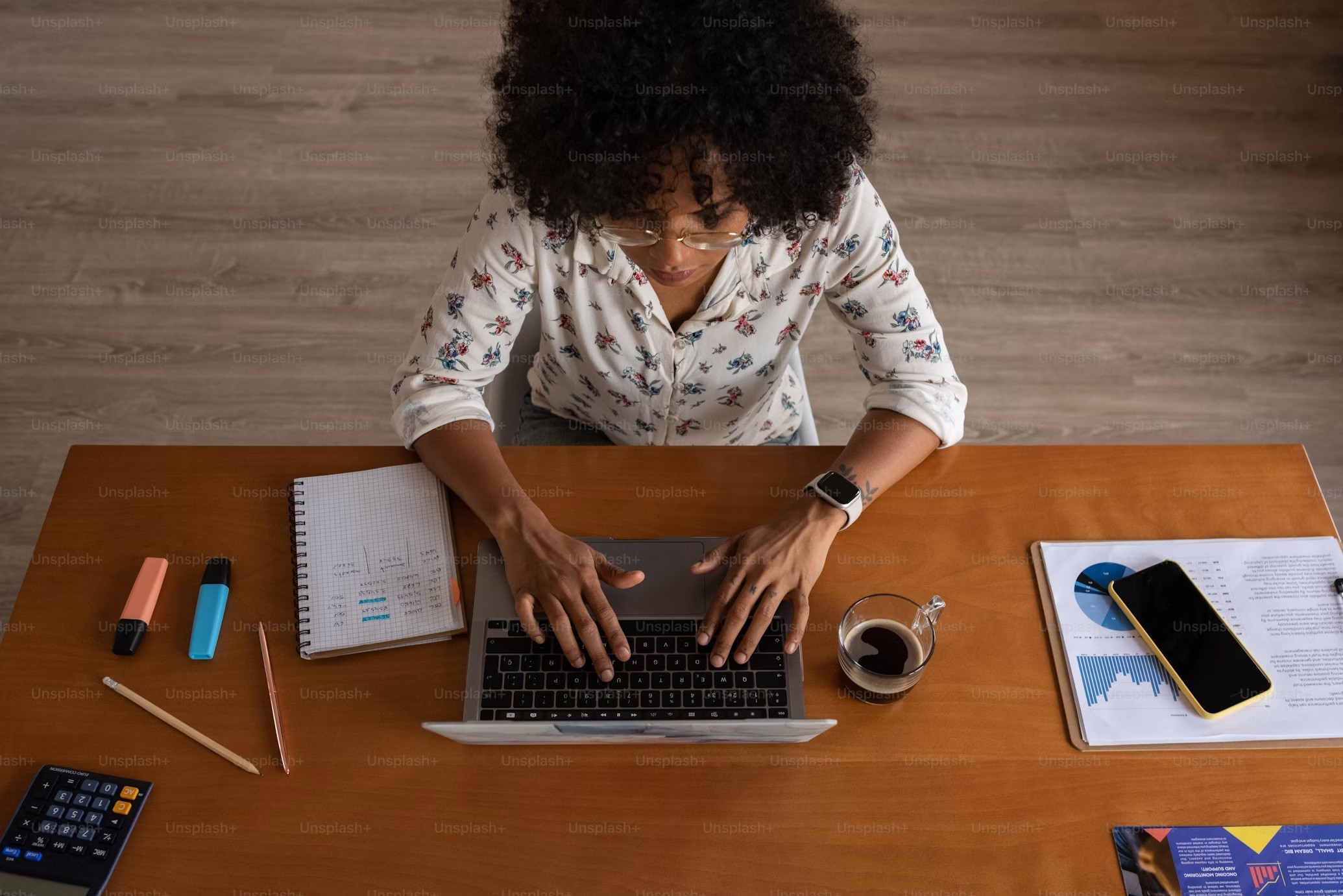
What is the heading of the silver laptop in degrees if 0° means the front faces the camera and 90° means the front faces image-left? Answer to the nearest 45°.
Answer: approximately 180°

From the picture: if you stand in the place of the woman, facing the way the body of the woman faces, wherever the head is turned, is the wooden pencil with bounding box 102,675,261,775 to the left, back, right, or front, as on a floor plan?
right

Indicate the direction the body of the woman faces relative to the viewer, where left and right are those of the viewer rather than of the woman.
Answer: facing the viewer

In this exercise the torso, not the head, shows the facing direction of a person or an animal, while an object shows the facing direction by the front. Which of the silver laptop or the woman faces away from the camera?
the silver laptop

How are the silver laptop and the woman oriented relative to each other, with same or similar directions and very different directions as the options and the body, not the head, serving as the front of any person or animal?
very different directions

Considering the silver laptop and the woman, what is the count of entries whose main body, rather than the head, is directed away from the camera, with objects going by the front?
1

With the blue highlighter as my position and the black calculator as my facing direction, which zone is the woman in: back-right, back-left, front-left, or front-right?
back-left

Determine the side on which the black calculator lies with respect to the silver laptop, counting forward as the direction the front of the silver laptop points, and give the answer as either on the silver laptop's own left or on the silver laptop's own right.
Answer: on the silver laptop's own left

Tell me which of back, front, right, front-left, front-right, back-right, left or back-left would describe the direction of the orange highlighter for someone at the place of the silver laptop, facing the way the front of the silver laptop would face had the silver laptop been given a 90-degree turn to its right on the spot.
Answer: back
